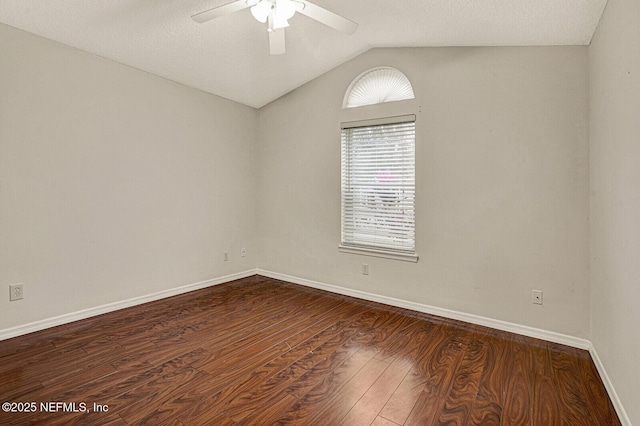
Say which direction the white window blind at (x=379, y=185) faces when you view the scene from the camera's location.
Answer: facing the viewer and to the left of the viewer

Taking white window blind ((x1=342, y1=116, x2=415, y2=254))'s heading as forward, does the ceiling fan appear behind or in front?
in front
